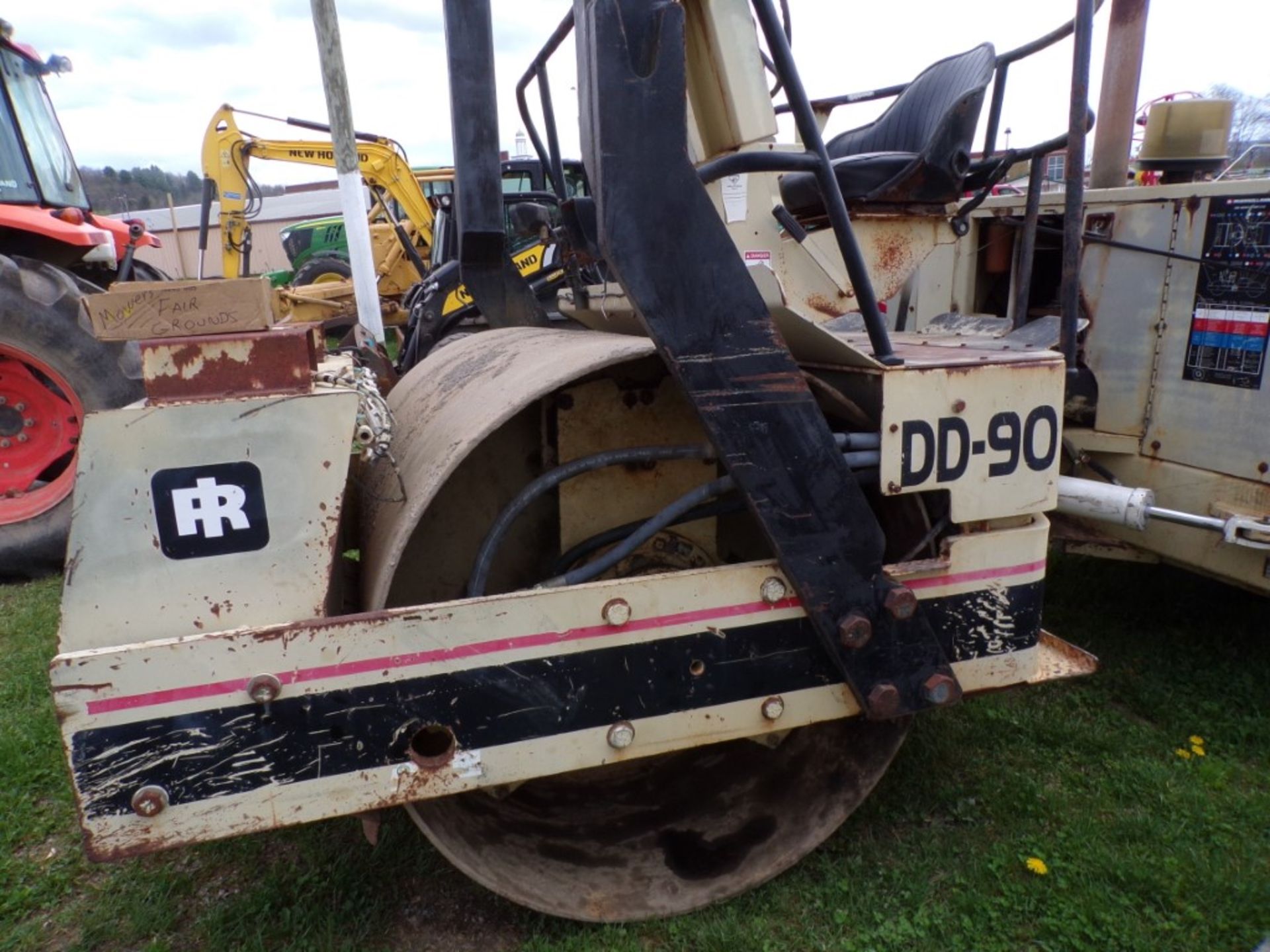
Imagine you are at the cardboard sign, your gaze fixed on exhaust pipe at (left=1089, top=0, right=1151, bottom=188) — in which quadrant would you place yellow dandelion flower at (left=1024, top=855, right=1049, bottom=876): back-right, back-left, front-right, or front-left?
front-right

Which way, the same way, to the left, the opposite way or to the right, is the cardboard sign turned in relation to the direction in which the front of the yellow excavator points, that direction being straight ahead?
to the left

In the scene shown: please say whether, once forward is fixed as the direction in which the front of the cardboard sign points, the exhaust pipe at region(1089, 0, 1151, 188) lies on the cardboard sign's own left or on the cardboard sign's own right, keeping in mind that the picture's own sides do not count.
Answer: on the cardboard sign's own left

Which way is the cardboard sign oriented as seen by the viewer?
toward the camera

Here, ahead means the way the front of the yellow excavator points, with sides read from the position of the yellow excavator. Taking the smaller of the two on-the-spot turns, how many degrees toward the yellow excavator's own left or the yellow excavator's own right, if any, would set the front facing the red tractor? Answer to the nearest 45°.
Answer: approximately 90° to the yellow excavator's own left

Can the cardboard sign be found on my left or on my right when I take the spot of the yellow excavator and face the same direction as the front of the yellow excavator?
on my left

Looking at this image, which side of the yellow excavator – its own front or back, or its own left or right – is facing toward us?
left

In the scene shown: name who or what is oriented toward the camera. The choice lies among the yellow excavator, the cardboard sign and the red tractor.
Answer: the cardboard sign

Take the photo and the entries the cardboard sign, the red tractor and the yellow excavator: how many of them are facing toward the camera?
1

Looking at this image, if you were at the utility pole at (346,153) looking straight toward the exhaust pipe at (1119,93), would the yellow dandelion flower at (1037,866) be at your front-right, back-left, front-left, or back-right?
front-right
